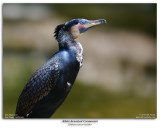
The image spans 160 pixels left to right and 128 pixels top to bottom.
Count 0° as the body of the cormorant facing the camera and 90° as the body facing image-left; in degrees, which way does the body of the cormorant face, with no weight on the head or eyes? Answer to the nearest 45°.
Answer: approximately 270°
